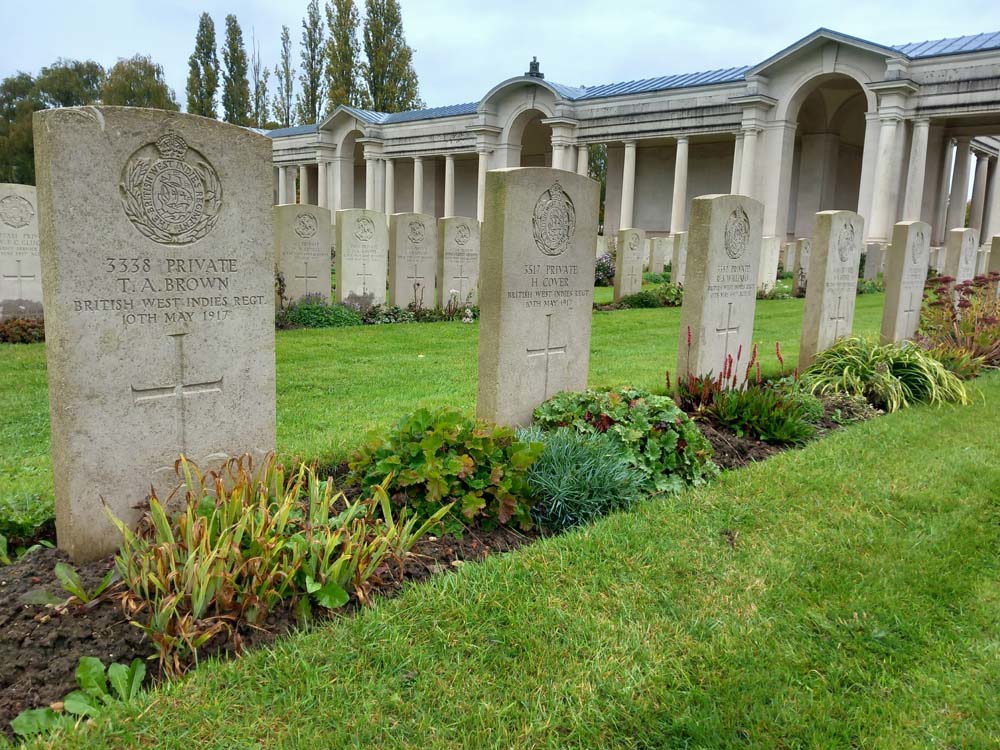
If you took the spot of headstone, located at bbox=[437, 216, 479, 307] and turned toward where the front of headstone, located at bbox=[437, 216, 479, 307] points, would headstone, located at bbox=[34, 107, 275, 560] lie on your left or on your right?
on your right

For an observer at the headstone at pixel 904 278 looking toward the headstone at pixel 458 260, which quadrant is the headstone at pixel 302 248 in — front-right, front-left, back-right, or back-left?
front-left

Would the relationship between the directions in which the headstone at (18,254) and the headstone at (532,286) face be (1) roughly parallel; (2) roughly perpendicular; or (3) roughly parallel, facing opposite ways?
roughly parallel

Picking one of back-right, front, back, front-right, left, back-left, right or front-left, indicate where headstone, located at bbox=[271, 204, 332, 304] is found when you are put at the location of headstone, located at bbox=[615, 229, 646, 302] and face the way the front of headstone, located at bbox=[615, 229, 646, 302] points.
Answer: right

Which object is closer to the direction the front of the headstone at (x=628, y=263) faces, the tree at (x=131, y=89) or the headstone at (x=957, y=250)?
the headstone

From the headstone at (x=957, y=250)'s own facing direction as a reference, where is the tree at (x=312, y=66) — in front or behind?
behind

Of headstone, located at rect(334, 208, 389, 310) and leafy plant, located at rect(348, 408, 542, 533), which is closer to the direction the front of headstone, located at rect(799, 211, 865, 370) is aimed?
the leafy plant

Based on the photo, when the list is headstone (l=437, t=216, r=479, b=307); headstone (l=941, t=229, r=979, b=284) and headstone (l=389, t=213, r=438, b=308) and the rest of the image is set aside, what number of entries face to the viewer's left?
0

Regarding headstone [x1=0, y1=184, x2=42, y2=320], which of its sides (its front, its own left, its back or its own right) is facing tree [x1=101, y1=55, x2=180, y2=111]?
back

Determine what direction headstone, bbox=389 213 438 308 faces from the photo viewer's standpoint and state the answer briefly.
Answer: facing the viewer and to the right of the viewer

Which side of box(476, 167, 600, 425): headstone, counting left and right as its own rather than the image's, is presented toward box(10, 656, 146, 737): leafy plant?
right

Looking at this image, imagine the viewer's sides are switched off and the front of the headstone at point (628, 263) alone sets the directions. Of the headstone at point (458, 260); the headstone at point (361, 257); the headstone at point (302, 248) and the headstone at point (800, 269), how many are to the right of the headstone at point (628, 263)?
3

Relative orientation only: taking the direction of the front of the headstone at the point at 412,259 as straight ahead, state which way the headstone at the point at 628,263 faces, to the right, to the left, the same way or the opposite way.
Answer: the same way

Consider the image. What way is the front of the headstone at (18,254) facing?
toward the camera

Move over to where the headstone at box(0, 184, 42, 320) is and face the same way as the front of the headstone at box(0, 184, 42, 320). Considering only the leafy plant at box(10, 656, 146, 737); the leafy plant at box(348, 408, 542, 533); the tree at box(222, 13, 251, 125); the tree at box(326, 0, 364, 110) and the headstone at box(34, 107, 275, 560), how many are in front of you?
3
